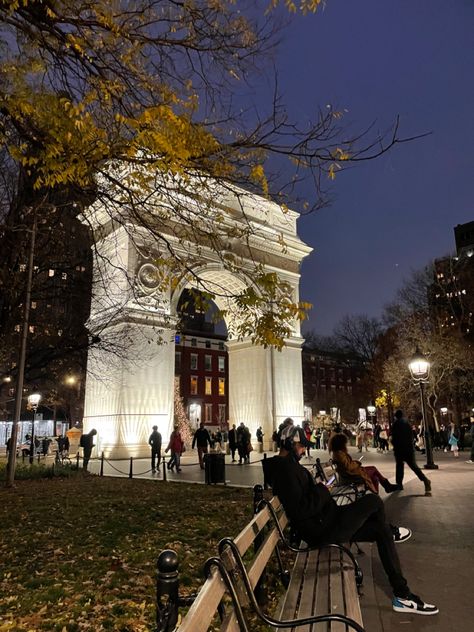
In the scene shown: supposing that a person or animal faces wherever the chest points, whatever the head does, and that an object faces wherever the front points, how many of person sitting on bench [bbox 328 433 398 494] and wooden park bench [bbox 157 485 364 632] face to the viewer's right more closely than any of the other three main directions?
2

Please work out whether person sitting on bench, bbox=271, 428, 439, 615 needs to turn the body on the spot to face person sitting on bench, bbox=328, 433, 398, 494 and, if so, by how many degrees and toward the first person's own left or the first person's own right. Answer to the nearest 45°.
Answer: approximately 90° to the first person's own left

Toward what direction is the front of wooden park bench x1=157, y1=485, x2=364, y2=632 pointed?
to the viewer's right

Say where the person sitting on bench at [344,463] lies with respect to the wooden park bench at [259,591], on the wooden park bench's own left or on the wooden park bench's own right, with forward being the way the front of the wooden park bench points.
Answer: on the wooden park bench's own left

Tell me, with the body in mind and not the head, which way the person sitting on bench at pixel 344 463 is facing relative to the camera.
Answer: to the viewer's right

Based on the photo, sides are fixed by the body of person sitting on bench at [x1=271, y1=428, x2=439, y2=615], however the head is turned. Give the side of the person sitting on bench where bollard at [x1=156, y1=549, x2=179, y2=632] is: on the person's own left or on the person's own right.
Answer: on the person's own right

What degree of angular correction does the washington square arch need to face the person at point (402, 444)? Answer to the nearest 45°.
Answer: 0° — it already faces them

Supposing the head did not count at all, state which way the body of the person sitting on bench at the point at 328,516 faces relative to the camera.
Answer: to the viewer's right

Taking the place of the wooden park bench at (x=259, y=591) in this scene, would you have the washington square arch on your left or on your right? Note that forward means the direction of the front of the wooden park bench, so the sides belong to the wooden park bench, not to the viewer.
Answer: on your left

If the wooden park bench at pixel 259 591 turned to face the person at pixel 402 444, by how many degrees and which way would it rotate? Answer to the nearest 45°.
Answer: approximately 90° to its left

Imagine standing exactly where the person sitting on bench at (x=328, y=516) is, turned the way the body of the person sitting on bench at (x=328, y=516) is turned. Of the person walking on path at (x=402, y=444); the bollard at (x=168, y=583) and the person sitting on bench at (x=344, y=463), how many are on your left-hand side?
2

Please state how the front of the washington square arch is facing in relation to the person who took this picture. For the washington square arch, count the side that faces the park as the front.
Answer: facing the viewer and to the right of the viewer

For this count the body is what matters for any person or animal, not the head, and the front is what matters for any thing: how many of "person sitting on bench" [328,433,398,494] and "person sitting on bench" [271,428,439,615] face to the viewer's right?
2

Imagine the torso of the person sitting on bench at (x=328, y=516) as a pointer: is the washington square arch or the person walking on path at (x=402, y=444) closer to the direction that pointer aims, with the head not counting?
the person walking on path
